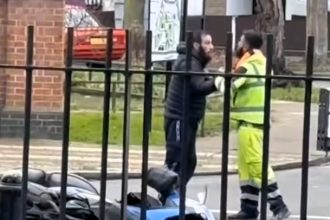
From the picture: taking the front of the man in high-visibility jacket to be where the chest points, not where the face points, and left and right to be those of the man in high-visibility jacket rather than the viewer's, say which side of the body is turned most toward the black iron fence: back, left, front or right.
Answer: left

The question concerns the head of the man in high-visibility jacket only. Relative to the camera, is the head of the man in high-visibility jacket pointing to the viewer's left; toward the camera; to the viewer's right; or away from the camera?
to the viewer's left

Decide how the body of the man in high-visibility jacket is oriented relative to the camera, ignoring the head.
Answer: to the viewer's left
